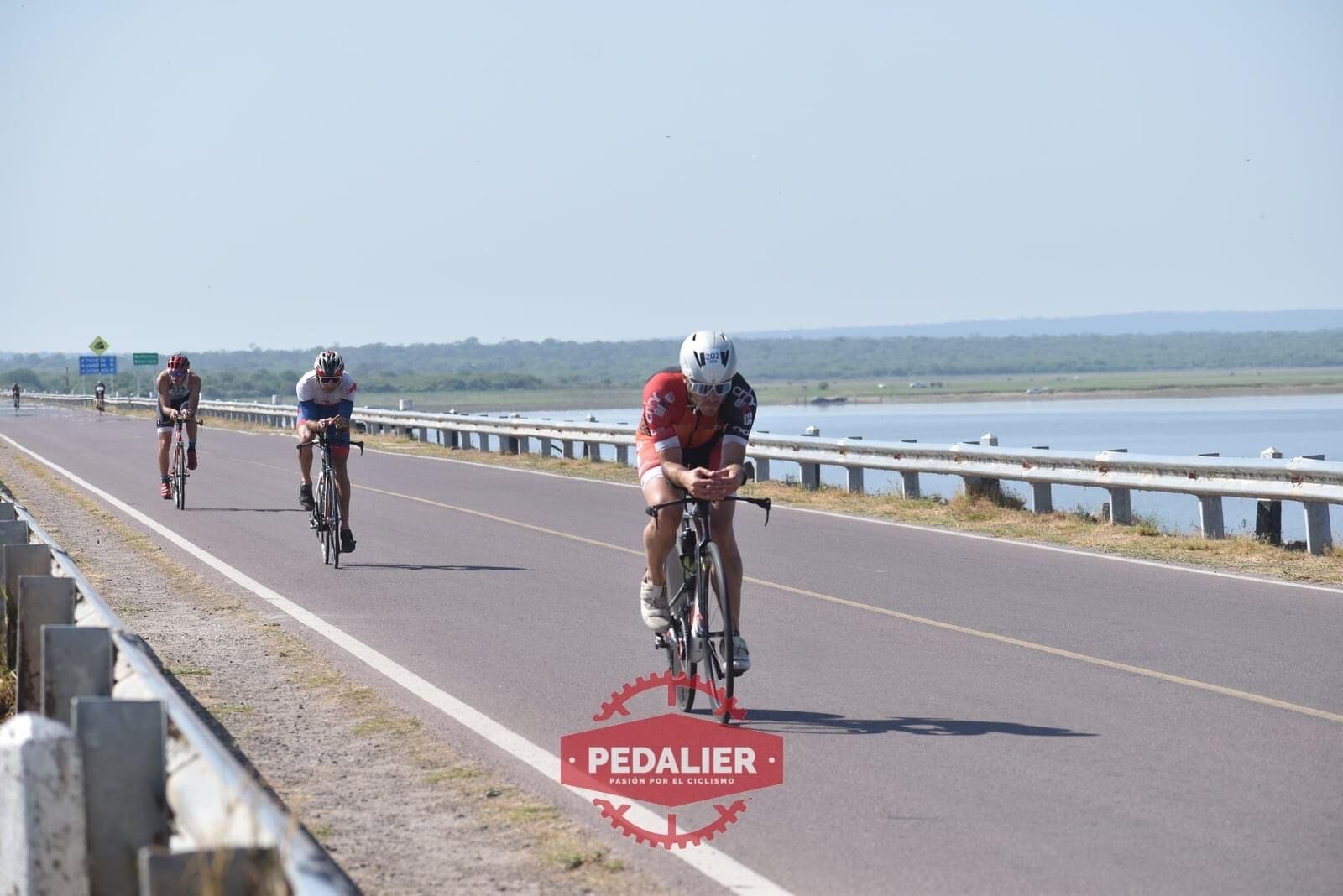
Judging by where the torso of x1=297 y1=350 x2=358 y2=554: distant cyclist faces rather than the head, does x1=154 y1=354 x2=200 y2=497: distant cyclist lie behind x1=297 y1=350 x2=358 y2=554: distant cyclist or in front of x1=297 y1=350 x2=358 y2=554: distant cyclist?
behind

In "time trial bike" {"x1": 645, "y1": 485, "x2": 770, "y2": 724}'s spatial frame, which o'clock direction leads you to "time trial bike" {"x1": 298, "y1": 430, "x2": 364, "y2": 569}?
"time trial bike" {"x1": 298, "y1": 430, "x2": 364, "y2": 569} is roughly at 5 o'clock from "time trial bike" {"x1": 645, "y1": 485, "x2": 770, "y2": 724}.

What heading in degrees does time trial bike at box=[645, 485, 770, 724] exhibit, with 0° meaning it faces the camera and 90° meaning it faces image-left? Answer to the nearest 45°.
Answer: approximately 0°

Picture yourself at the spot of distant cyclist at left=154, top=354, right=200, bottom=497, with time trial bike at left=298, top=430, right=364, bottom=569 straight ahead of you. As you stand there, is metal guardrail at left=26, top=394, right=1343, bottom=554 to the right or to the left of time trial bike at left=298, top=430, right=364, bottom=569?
left

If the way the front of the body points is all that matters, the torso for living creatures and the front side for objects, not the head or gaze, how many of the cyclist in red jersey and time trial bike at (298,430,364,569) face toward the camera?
2

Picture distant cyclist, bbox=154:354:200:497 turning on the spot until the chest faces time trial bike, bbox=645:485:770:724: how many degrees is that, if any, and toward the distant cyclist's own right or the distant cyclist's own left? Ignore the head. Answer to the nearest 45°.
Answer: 0° — they already face it
